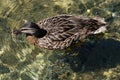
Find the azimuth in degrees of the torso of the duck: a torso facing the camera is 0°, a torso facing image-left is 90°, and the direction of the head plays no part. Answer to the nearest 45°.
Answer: approximately 90°
